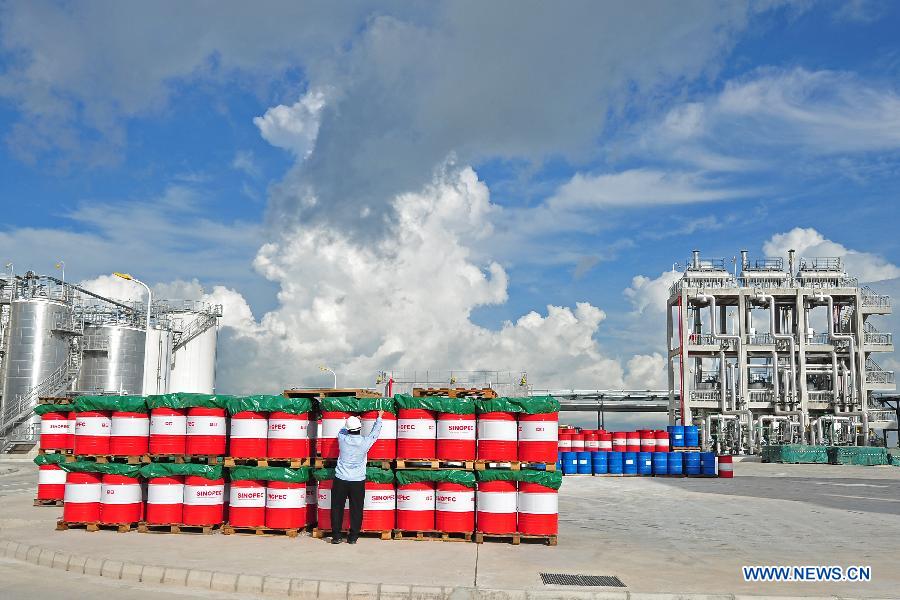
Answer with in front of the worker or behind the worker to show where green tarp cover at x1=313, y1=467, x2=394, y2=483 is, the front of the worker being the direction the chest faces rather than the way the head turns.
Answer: in front

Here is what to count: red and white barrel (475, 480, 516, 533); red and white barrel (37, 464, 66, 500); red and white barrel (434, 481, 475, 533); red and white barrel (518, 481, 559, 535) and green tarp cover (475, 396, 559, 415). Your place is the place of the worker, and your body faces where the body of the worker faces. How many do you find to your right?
4

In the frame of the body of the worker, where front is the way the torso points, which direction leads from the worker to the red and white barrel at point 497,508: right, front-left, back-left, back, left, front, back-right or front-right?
right

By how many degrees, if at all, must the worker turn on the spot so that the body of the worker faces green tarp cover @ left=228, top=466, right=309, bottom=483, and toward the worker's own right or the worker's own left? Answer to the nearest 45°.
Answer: approximately 45° to the worker's own left

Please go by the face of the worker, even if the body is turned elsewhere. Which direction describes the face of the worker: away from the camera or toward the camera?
away from the camera

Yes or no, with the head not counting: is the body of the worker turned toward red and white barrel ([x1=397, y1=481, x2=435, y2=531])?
no

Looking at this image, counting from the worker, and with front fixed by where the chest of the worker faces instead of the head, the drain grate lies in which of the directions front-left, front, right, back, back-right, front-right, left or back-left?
back-right

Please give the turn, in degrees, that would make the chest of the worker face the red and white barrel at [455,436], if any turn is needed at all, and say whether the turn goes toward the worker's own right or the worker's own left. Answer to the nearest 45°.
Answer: approximately 90° to the worker's own right

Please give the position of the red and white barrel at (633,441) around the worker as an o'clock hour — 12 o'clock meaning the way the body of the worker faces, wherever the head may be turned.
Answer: The red and white barrel is roughly at 1 o'clock from the worker.

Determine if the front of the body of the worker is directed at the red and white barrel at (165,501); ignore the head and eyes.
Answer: no

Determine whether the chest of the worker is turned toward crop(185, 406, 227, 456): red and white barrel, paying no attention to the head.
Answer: no

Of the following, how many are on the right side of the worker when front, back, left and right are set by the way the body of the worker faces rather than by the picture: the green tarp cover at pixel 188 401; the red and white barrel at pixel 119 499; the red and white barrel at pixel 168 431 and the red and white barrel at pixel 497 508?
1

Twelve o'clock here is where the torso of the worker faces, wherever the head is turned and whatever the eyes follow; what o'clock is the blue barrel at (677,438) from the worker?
The blue barrel is roughly at 1 o'clock from the worker.

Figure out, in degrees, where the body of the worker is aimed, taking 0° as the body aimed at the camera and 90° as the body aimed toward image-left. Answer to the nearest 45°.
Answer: approximately 180°

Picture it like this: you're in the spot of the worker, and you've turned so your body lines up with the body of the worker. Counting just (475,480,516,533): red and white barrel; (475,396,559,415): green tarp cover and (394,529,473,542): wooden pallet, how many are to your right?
3

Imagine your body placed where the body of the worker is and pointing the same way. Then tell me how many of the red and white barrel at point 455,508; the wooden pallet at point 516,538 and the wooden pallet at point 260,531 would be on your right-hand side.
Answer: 2

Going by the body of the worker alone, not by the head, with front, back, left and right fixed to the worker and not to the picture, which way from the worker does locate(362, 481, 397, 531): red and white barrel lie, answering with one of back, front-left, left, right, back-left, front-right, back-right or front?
front-right

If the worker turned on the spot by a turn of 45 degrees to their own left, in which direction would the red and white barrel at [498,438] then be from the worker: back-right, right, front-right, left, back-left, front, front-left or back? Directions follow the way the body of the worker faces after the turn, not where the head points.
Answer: back-right

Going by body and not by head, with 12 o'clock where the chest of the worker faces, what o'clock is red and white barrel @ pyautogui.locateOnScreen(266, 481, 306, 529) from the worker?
The red and white barrel is roughly at 10 o'clock from the worker.

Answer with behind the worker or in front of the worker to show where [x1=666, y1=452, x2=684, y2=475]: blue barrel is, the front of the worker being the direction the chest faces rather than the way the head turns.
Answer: in front

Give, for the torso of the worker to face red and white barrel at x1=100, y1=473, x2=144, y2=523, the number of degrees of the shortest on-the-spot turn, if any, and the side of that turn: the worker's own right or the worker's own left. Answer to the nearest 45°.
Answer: approximately 90° to the worker's own left
